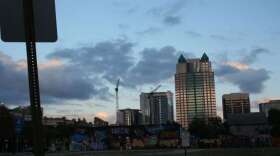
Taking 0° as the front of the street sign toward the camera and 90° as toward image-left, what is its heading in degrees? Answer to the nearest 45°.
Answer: approximately 180°
